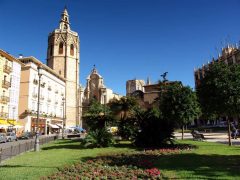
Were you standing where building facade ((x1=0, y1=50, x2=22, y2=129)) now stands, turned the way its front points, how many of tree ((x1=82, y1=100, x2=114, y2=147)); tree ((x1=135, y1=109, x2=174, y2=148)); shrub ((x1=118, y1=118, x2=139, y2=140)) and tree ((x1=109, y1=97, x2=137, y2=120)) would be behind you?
0

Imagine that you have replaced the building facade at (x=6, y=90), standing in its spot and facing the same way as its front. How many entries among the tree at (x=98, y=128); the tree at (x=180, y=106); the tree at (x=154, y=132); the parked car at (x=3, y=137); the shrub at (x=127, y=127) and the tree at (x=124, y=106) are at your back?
0

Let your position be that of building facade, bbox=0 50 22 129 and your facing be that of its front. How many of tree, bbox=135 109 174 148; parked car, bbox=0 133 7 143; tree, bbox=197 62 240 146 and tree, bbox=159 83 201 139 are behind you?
0

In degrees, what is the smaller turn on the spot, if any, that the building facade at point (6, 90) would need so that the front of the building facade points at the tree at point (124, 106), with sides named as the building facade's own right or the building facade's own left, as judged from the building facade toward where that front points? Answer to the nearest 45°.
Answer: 0° — it already faces it

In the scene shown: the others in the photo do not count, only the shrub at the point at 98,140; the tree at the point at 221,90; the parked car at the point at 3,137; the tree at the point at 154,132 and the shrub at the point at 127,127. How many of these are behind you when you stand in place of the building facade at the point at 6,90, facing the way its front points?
0

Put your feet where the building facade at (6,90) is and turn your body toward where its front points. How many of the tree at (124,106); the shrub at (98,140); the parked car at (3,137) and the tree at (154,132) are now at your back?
0

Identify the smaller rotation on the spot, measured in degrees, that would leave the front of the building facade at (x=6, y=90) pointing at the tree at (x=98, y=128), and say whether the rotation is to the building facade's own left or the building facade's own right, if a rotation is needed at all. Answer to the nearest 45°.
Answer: approximately 45° to the building facade's own right

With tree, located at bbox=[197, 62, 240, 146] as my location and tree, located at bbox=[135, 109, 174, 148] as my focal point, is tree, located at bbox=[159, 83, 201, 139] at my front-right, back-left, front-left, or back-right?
front-right

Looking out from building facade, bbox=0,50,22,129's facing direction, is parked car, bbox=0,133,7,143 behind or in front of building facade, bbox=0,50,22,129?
in front

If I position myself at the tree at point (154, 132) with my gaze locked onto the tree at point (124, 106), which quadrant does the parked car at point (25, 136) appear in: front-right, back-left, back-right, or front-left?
front-left

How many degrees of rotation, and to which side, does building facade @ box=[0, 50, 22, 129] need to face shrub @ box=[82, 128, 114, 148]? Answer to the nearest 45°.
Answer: approximately 45° to its right

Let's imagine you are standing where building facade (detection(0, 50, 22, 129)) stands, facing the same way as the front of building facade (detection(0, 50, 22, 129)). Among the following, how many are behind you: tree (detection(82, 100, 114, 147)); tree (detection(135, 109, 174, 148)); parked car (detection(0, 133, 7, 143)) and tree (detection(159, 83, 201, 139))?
0

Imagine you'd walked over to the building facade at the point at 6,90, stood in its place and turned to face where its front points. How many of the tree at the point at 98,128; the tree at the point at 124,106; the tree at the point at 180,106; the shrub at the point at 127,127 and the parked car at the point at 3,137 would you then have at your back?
0

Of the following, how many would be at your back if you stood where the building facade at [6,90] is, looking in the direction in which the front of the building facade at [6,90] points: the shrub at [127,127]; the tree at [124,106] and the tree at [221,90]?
0

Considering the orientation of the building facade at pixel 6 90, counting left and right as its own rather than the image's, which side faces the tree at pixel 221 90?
front
